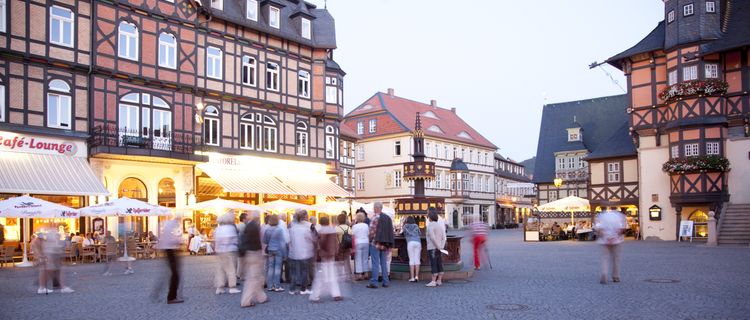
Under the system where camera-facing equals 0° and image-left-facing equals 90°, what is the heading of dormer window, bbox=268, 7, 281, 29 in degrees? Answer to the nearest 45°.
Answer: approximately 315°

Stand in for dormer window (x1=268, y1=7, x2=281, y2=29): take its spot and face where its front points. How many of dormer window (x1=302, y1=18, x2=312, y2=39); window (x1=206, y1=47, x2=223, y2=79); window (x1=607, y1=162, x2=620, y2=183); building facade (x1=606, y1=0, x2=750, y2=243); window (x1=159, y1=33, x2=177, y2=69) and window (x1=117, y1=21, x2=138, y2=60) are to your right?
3

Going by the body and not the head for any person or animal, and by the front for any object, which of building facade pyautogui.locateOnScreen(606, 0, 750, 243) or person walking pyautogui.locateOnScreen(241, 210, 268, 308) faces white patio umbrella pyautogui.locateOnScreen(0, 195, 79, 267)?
the building facade

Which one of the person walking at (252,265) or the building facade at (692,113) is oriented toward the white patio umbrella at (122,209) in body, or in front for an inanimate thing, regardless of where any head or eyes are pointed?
the building facade

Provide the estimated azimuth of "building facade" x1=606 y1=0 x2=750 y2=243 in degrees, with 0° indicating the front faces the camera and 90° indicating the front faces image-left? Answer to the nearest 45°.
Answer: approximately 45°

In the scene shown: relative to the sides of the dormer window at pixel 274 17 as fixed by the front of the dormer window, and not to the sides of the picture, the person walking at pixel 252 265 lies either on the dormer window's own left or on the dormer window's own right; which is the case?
on the dormer window's own right

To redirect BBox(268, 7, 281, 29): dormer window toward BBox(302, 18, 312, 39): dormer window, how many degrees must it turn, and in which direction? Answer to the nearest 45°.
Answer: approximately 90° to its left

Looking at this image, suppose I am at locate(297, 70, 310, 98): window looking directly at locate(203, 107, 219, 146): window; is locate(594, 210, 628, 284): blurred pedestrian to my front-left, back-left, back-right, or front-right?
front-left

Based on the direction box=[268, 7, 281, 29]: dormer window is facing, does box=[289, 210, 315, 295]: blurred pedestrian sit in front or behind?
in front

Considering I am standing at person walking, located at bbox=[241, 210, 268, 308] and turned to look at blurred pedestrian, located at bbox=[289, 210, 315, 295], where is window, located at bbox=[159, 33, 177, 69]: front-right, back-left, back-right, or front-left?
front-left

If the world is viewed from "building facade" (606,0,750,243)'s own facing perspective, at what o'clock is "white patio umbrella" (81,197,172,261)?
The white patio umbrella is roughly at 12 o'clock from the building facade.
